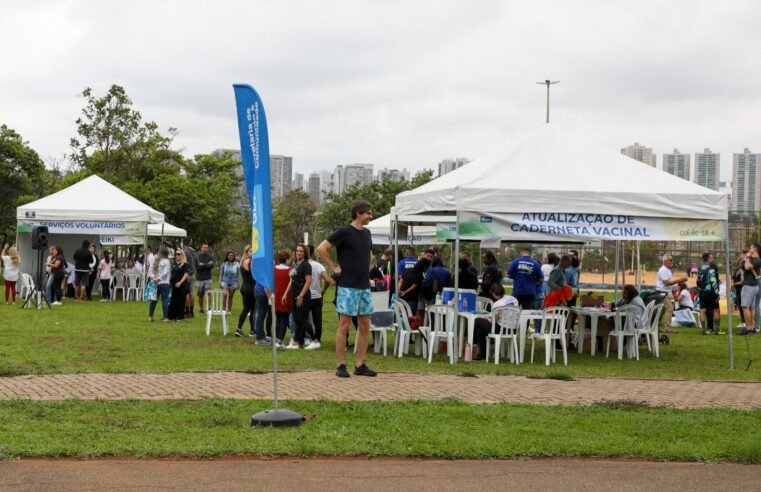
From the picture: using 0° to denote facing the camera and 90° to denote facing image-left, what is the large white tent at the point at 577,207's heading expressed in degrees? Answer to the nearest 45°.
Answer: approximately 0°

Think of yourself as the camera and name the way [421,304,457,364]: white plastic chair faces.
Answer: facing away from the viewer
